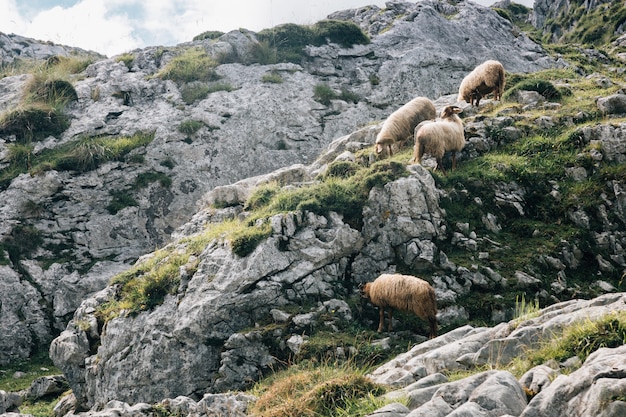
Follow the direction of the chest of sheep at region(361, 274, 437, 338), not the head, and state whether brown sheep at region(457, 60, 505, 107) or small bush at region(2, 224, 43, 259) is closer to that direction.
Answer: the small bush

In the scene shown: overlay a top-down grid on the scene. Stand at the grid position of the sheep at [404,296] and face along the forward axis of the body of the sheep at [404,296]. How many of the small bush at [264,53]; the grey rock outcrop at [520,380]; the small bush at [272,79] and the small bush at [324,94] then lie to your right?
3

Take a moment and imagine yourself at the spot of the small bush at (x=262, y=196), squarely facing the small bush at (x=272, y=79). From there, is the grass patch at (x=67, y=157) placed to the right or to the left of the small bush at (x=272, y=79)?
left

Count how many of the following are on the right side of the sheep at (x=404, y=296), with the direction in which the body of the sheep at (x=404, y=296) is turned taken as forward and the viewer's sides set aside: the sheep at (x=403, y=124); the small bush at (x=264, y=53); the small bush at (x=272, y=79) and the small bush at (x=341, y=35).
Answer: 4

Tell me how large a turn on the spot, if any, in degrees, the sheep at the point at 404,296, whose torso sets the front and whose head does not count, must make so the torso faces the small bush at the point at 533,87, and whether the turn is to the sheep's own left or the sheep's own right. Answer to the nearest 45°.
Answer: approximately 135° to the sheep's own right

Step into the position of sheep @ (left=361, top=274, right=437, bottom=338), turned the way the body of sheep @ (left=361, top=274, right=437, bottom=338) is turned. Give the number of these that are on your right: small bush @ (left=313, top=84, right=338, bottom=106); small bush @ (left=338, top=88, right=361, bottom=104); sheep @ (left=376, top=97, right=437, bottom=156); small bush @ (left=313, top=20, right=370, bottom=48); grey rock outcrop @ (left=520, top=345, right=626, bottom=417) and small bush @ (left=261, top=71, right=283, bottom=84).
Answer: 5

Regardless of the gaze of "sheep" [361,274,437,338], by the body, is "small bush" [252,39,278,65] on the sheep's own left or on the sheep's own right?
on the sheep's own right

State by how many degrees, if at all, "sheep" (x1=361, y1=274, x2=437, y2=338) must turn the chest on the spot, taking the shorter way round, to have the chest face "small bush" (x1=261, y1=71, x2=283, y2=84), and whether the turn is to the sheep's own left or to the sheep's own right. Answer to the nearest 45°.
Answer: approximately 90° to the sheep's own right

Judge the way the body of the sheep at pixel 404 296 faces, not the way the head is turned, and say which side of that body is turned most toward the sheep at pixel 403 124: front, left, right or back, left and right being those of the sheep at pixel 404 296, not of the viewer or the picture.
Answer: right

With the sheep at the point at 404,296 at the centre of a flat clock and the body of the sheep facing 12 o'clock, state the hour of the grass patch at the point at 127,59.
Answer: The grass patch is roughly at 2 o'clock from the sheep.

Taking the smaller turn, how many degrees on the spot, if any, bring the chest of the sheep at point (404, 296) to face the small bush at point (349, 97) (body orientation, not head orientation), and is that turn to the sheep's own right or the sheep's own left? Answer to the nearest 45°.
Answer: approximately 90° to the sheep's own right

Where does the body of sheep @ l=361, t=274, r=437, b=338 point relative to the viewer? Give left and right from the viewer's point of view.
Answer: facing to the left of the viewer

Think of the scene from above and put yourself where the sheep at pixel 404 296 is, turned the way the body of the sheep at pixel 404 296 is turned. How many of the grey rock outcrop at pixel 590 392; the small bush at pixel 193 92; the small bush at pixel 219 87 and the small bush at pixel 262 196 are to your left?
1
